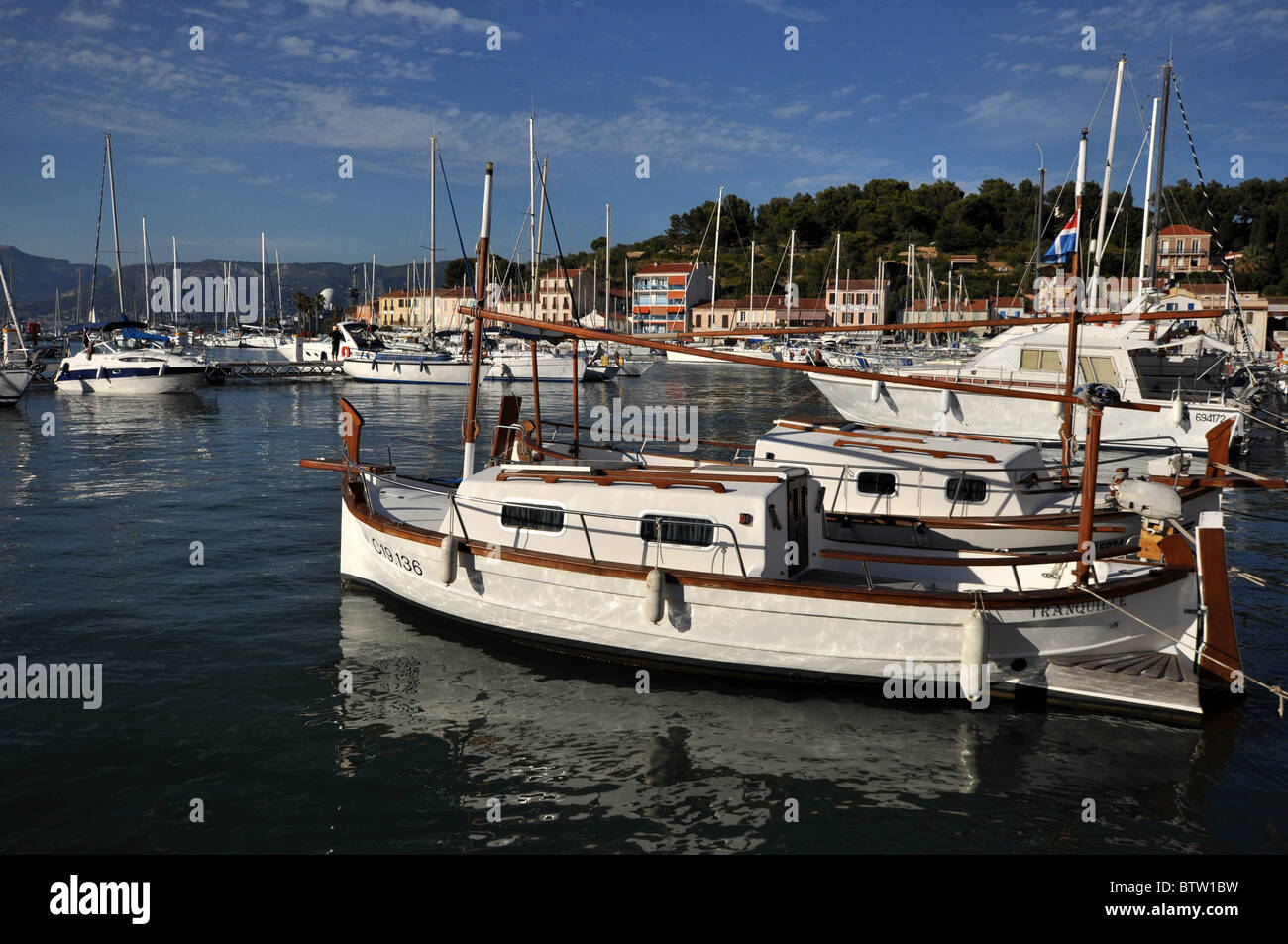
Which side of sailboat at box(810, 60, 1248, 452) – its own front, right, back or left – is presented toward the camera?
left

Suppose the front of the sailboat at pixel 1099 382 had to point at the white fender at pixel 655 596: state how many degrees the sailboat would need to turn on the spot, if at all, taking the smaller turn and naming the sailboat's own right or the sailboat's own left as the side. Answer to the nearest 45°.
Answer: approximately 90° to the sailboat's own left

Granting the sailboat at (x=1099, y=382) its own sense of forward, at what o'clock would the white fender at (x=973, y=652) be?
The white fender is roughly at 9 o'clock from the sailboat.

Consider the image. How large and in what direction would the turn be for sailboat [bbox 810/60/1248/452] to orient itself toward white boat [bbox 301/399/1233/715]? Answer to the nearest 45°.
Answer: approximately 90° to its left

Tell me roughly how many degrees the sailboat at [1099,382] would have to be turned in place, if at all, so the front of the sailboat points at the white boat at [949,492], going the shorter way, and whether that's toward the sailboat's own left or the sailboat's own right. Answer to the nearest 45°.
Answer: approximately 90° to the sailboat's own left
